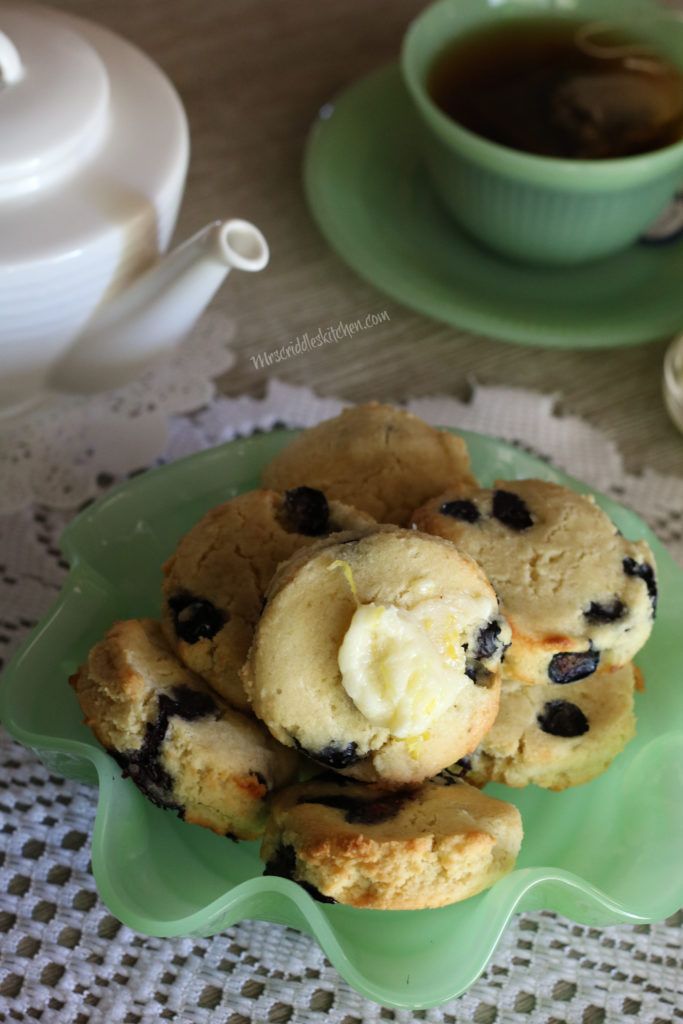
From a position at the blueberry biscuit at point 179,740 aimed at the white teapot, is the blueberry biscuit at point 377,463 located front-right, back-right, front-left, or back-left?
front-right

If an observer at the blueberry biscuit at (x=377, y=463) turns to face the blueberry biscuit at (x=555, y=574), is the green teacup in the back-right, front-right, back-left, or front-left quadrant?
back-left

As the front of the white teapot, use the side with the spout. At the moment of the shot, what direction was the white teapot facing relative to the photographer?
facing the viewer and to the right of the viewer
